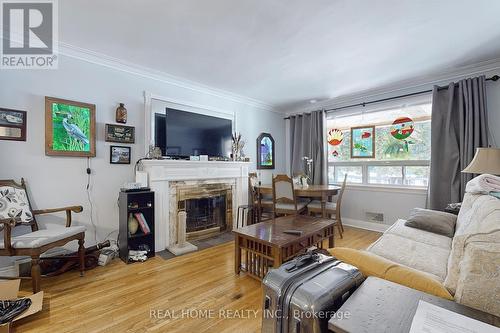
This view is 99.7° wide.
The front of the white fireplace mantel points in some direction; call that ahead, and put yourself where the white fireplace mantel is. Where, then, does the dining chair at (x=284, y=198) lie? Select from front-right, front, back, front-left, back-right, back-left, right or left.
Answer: front-left

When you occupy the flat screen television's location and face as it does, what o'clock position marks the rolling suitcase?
The rolling suitcase is roughly at 1 o'clock from the flat screen television.

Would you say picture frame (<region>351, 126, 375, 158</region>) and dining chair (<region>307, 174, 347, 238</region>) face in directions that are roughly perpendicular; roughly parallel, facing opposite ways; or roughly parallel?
roughly perpendicular

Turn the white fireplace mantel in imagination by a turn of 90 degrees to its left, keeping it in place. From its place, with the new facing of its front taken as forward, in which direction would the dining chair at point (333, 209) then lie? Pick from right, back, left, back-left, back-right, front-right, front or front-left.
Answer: front-right

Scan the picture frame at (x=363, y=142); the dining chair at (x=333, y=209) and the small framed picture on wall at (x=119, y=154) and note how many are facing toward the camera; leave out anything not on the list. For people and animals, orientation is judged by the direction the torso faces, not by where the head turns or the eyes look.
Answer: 2

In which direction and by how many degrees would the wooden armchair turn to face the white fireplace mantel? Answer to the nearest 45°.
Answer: approximately 45° to its left

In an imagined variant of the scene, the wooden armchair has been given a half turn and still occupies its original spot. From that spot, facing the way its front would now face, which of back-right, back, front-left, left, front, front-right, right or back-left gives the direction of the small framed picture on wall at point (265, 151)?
back-right

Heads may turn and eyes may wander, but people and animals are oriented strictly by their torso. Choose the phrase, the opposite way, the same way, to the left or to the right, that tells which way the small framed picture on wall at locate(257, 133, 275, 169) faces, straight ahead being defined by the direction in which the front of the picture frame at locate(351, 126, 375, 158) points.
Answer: to the left

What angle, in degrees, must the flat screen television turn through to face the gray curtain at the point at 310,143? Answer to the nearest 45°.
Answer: approximately 45° to its left

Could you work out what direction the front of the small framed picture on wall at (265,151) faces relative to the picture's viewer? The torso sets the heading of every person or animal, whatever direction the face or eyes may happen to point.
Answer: facing the viewer and to the right of the viewer

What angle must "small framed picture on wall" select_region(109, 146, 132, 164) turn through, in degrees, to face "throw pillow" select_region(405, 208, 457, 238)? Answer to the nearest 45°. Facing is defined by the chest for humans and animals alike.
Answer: approximately 45° to its left

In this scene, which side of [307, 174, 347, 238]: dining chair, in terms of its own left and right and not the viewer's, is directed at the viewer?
left

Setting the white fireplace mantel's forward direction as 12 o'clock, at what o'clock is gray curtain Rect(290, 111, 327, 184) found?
The gray curtain is roughly at 10 o'clock from the white fireplace mantel.

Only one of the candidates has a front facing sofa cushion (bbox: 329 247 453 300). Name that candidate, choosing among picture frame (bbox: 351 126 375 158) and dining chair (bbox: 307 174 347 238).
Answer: the picture frame
